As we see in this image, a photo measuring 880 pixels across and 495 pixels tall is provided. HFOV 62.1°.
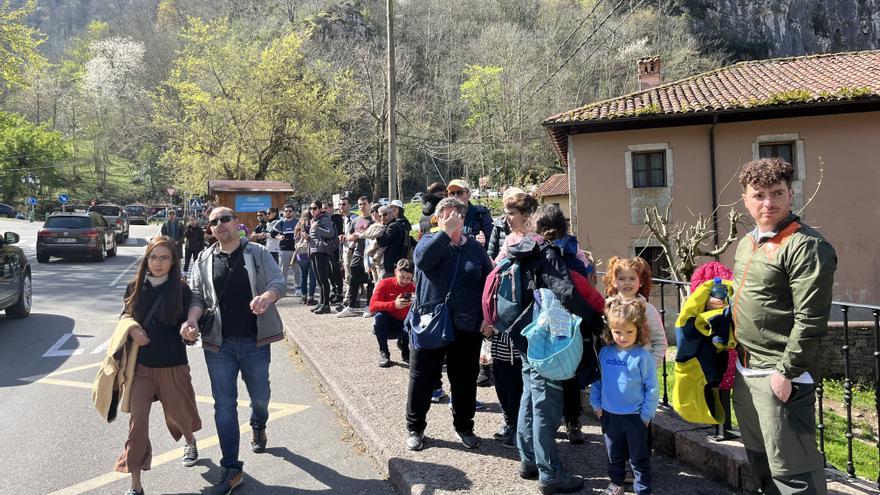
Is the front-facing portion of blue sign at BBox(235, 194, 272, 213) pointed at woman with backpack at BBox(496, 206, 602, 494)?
yes

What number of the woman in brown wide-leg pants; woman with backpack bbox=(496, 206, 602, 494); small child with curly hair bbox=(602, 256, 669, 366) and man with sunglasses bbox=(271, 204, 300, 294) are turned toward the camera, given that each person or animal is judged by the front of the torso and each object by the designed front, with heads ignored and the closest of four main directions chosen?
3

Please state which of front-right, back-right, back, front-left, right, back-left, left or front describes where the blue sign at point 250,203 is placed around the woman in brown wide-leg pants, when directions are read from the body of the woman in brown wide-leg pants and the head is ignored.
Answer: back

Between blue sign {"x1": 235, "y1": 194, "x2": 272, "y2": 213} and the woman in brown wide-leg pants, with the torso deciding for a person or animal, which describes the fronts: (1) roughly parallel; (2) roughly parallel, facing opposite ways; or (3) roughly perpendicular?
roughly parallel

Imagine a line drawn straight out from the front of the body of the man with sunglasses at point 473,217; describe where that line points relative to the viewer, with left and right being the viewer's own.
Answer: facing the viewer and to the left of the viewer

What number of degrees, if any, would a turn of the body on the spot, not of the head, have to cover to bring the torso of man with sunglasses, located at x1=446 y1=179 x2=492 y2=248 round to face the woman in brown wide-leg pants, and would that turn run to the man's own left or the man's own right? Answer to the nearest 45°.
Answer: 0° — they already face them

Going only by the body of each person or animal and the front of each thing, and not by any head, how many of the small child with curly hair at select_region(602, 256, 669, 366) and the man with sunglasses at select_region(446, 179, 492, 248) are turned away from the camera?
0

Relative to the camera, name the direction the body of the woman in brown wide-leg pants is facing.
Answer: toward the camera

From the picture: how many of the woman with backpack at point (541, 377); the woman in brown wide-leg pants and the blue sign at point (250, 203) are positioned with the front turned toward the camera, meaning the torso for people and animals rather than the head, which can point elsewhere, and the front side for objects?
2

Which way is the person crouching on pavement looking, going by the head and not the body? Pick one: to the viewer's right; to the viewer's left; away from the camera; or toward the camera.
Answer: toward the camera

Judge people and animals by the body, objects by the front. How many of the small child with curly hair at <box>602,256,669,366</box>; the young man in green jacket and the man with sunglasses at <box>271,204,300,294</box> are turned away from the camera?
0

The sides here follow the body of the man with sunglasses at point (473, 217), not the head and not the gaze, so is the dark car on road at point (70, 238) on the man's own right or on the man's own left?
on the man's own right

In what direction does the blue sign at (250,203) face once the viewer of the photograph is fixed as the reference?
facing the viewer
